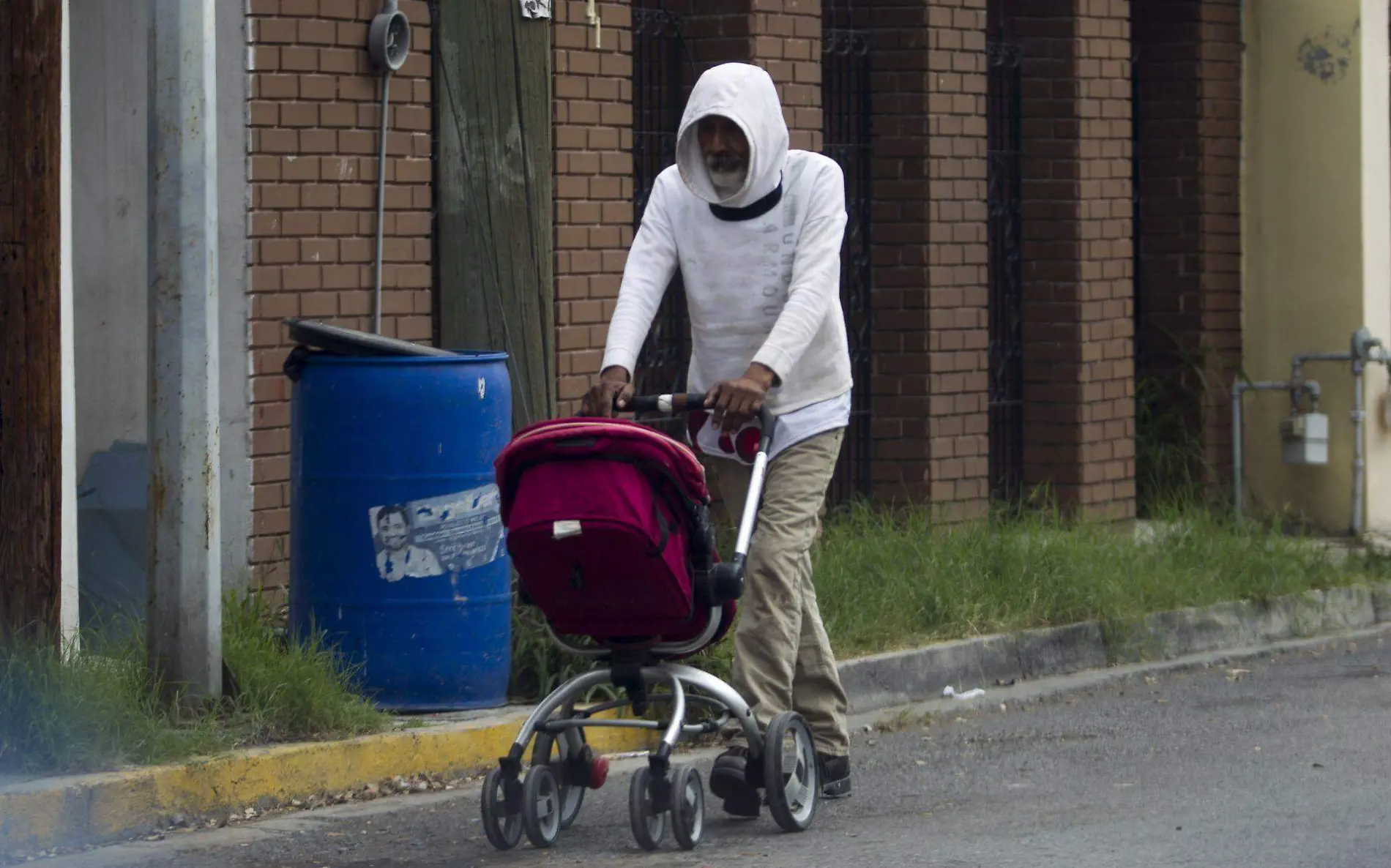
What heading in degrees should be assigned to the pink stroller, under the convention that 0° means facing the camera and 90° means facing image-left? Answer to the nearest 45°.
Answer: approximately 45°

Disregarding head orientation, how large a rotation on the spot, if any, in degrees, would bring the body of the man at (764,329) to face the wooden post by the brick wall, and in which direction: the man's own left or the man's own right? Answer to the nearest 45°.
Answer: approximately 90° to the man's own right

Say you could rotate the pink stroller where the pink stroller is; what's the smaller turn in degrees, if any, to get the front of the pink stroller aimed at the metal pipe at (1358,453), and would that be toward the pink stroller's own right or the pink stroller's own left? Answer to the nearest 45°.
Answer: approximately 180°

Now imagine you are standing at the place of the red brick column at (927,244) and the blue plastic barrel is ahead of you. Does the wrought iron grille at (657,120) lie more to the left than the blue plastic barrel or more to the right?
right

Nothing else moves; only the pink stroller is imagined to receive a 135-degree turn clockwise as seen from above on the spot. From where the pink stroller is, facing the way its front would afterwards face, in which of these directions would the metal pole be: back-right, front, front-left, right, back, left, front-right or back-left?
front-left

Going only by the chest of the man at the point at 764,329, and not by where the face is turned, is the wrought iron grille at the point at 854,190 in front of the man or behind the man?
behind

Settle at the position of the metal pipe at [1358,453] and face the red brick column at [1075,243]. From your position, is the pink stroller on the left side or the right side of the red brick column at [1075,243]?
left

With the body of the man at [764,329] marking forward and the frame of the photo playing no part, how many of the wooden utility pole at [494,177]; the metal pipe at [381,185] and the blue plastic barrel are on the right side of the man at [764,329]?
3

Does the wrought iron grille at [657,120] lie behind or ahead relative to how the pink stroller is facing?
behind

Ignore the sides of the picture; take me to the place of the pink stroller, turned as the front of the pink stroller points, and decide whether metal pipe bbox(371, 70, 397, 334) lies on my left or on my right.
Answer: on my right

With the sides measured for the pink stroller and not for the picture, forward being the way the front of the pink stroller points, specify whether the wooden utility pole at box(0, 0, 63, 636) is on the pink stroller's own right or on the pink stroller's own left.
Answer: on the pink stroller's own right

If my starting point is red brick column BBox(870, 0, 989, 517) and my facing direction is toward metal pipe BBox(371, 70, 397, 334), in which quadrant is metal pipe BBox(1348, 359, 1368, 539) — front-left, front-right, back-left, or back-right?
back-left

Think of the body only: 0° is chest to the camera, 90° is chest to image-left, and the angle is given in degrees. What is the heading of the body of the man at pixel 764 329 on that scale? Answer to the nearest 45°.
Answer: approximately 45°

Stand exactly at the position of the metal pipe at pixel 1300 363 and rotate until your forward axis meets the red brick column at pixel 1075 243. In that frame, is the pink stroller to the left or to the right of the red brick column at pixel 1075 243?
left

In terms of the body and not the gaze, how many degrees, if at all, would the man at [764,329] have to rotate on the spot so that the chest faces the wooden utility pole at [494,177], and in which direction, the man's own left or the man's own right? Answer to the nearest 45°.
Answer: approximately 90° to the man's own right
